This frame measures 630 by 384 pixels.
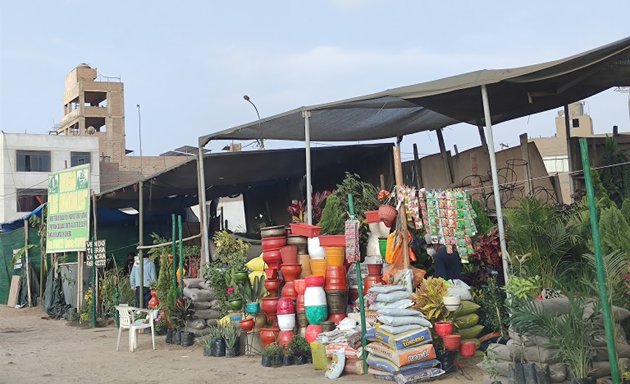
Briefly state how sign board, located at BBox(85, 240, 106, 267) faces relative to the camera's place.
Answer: facing the viewer

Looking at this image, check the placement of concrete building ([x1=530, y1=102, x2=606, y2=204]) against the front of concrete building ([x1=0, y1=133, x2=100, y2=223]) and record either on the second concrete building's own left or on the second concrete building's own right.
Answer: on the second concrete building's own left

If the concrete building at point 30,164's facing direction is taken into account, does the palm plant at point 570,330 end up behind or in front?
in front

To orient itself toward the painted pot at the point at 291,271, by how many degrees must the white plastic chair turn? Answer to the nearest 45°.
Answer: approximately 90° to its right

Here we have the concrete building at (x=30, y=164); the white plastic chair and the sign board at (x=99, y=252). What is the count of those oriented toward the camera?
2

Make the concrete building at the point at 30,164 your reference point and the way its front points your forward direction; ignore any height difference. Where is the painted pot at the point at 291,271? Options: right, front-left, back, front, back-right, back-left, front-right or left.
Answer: front

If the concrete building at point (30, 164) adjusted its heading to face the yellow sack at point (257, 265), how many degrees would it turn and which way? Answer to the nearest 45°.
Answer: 0° — it already faces it

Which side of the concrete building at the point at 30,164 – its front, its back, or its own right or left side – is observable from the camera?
front

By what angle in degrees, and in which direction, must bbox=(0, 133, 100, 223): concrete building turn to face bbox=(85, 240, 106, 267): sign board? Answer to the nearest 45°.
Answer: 0° — it already faces it
